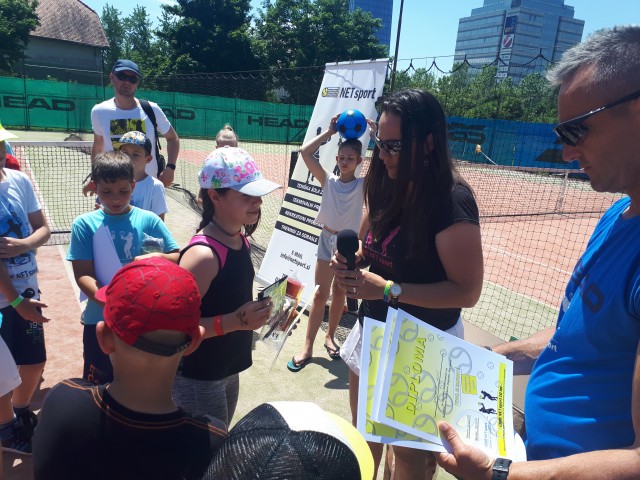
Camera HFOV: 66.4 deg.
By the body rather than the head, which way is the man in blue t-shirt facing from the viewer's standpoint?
to the viewer's left

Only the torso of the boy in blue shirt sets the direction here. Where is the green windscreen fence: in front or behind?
behind

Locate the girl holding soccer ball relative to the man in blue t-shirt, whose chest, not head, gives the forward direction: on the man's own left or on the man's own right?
on the man's own right

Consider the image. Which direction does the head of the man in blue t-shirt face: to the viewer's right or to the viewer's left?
to the viewer's left

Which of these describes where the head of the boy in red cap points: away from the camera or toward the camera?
away from the camera

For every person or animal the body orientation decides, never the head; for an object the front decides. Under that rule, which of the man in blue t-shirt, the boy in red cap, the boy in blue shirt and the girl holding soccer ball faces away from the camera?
the boy in red cap

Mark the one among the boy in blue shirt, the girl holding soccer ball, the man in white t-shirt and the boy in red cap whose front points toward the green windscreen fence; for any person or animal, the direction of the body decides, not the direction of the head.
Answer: the boy in red cap

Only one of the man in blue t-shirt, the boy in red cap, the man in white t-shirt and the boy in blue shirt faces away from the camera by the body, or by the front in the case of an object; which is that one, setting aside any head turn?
the boy in red cap

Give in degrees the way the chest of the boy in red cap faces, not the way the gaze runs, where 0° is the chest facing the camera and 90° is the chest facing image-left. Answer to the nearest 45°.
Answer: approximately 180°

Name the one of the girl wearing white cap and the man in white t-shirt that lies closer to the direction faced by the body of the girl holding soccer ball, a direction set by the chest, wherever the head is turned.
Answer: the girl wearing white cap

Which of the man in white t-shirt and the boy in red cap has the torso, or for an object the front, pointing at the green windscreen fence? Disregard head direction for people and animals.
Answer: the boy in red cap

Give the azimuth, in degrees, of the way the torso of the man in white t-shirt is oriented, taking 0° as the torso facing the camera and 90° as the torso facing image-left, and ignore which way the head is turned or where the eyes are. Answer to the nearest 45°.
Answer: approximately 0°
